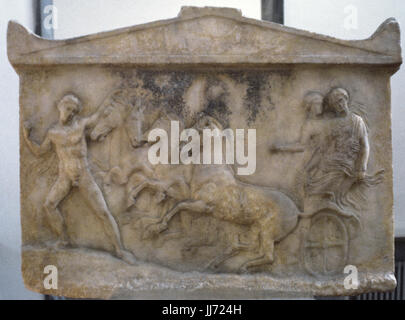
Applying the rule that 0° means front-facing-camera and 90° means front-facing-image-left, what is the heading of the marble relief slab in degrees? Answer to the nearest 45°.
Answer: approximately 0°
